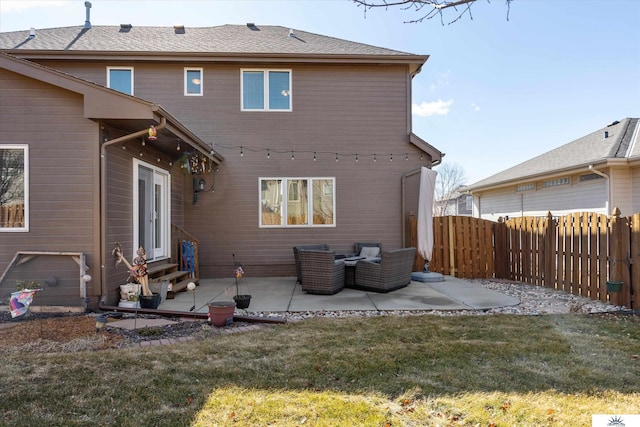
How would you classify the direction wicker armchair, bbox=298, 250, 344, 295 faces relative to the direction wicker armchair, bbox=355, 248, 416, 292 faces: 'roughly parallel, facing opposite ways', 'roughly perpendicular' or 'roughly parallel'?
roughly perpendicular

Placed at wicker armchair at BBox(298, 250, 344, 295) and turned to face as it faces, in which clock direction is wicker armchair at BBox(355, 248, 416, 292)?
wicker armchair at BBox(355, 248, 416, 292) is roughly at 1 o'clock from wicker armchair at BBox(298, 250, 344, 295).

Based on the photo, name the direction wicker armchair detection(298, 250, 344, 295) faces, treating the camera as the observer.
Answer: facing away from the viewer and to the right of the viewer

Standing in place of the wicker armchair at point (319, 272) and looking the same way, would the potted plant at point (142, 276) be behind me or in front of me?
behind

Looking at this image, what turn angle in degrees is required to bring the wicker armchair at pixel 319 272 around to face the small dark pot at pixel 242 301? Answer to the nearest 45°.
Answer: approximately 180°

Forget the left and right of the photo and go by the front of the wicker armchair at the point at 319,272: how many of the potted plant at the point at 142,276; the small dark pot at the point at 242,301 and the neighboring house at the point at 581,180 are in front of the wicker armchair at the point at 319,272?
1

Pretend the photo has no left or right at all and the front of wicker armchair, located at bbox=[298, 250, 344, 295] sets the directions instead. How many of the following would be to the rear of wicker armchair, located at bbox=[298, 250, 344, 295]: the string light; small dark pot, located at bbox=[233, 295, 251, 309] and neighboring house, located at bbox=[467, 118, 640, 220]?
1

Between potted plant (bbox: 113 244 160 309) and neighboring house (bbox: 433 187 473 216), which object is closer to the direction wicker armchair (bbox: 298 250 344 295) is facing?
the neighboring house
